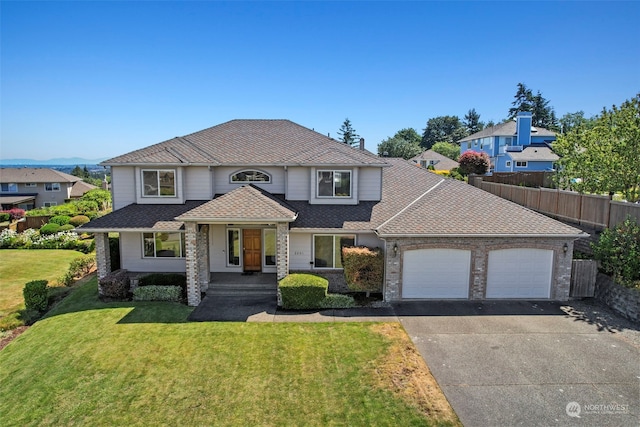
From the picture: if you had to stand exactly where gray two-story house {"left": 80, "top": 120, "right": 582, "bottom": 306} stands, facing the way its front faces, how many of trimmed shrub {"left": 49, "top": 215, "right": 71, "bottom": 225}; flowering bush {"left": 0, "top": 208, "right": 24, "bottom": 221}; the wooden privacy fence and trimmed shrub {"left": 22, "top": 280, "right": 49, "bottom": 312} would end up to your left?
1

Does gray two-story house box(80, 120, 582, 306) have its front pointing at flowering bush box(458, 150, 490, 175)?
no

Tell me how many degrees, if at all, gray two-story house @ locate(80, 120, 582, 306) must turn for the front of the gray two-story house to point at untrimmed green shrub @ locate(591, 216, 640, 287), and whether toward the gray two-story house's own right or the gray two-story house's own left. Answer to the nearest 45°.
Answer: approximately 90° to the gray two-story house's own left

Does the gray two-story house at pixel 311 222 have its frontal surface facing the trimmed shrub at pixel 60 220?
no

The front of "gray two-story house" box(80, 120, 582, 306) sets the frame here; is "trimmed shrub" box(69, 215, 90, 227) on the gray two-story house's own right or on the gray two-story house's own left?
on the gray two-story house's own right

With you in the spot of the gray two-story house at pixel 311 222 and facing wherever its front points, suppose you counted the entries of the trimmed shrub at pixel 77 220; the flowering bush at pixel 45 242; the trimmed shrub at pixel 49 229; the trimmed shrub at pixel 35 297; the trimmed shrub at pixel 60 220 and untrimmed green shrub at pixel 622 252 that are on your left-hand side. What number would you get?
1

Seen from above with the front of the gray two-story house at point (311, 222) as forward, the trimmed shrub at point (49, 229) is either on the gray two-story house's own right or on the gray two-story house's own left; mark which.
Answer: on the gray two-story house's own right

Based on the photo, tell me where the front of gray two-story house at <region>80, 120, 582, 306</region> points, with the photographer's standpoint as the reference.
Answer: facing the viewer

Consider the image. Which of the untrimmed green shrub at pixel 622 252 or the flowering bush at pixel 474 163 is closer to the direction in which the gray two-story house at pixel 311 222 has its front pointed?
the untrimmed green shrub

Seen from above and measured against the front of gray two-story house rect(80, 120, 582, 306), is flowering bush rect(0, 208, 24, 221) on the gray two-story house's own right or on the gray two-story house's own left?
on the gray two-story house's own right

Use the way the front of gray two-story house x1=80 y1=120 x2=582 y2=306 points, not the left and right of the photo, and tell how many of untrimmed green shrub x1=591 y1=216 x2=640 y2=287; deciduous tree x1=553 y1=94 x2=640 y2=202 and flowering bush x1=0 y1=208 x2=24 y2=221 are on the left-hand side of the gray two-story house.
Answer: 2

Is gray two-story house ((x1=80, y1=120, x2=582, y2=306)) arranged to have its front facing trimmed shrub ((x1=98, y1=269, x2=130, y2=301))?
no

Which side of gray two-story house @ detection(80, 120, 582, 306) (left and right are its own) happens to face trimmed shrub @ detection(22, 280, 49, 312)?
right

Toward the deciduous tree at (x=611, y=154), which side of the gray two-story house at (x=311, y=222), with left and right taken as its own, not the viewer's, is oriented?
left

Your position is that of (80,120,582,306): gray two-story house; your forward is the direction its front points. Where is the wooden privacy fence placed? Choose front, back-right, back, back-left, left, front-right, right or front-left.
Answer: left
